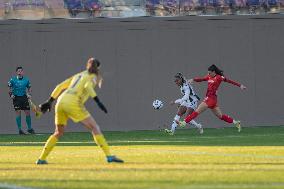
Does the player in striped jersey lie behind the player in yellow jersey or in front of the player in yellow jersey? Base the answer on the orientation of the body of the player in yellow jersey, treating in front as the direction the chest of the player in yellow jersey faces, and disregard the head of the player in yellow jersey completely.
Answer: in front

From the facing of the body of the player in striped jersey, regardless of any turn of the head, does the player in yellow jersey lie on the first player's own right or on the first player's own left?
on the first player's own left

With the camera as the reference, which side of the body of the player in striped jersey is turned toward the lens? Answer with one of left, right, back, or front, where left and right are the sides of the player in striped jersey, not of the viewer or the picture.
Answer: left

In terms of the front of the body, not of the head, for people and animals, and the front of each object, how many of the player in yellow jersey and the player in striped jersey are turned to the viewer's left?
1

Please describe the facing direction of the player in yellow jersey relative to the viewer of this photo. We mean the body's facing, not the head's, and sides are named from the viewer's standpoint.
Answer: facing away from the viewer and to the right of the viewer

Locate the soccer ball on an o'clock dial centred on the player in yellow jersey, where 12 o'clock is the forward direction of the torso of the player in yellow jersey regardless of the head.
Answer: The soccer ball is roughly at 11 o'clock from the player in yellow jersey.
